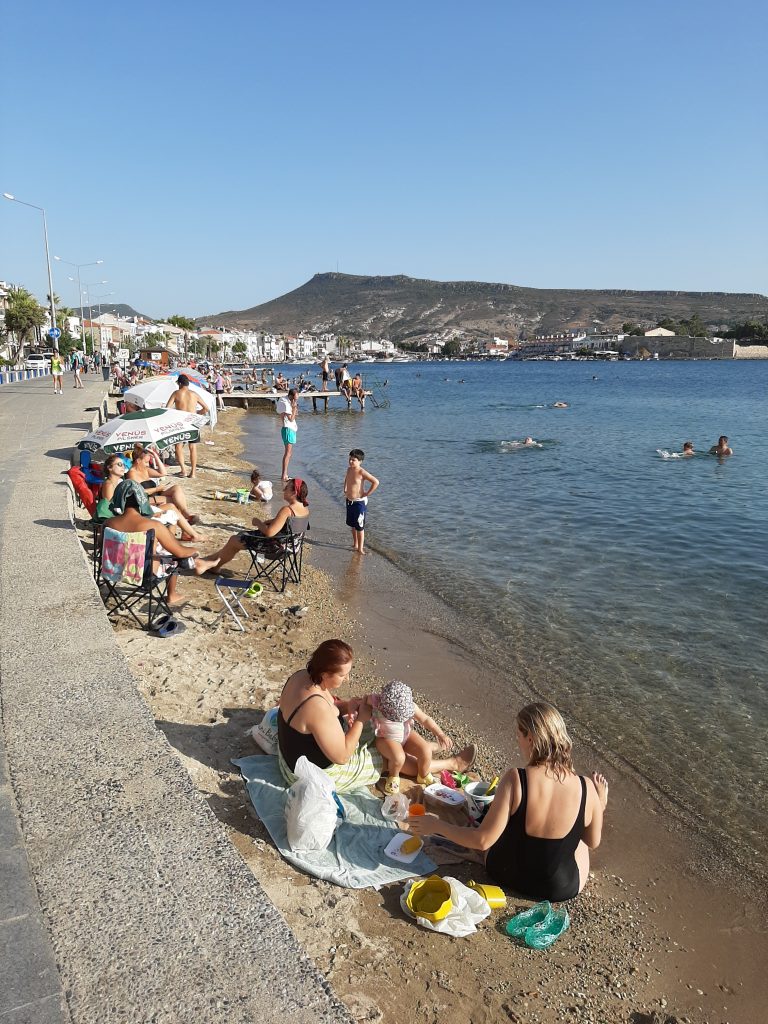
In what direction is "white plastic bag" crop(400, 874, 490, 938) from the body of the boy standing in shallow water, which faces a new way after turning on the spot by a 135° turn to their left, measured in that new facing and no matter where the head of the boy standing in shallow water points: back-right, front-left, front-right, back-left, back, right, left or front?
right

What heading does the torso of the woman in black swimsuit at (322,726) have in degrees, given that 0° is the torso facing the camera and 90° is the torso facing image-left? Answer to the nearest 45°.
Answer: approximately 270°

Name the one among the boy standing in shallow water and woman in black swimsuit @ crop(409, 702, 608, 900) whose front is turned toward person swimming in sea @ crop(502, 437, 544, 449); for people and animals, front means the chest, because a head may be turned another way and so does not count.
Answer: the woman in black swimsuit

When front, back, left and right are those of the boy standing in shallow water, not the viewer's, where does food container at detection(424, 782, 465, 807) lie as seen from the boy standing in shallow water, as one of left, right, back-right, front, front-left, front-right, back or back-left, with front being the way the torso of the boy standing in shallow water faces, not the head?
front-left

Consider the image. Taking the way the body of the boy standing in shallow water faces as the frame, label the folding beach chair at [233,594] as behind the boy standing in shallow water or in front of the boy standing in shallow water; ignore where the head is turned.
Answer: in front

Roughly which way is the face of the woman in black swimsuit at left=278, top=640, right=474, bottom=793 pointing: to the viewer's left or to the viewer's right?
to the viewer's right

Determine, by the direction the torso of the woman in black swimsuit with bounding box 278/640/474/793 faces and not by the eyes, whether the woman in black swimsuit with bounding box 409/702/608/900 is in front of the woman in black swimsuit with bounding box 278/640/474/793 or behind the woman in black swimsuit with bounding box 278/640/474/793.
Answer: in front

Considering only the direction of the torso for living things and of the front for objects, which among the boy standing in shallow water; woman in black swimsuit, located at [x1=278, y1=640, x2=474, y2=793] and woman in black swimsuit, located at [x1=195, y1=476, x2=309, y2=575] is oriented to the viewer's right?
woman in black swimsuit, located at [x1=278, y1=640, x2=474, y2=793]

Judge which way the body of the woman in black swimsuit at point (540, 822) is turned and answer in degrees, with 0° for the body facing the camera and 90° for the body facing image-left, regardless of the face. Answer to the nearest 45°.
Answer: approximately 180°

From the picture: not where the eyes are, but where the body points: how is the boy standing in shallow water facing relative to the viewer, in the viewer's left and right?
facing the viewer and to the left of the viewer

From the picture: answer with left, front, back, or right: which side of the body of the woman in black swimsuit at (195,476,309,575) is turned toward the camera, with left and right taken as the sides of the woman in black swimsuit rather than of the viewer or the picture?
left

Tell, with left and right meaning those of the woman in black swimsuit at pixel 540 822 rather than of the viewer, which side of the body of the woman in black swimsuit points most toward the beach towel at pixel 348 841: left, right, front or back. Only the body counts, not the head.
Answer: left
